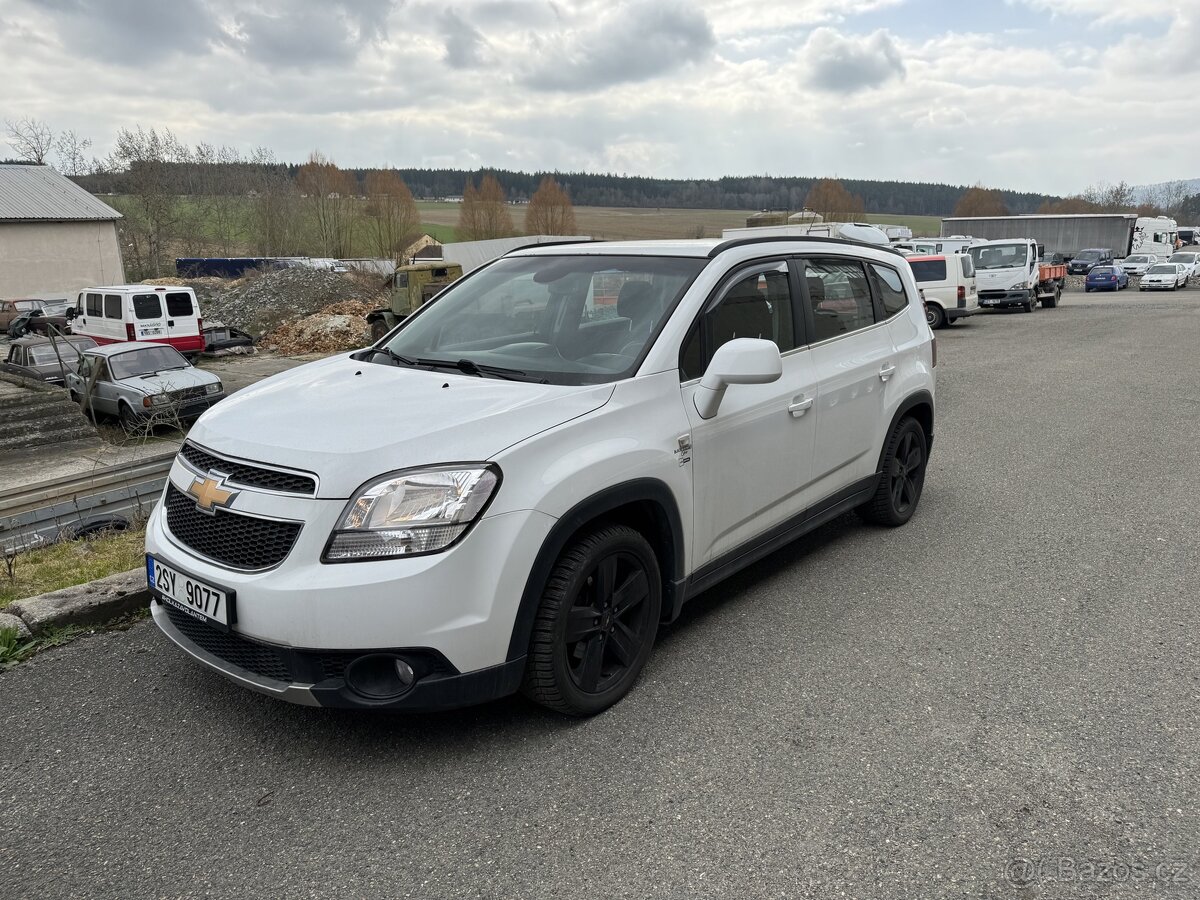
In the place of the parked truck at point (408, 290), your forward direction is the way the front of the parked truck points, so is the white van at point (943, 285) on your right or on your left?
on your left

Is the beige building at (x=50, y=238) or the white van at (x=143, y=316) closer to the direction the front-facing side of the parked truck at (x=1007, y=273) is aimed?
the white van

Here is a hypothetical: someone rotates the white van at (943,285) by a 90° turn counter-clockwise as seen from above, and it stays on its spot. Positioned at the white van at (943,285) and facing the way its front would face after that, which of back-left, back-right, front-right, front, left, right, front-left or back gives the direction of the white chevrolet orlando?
front-left

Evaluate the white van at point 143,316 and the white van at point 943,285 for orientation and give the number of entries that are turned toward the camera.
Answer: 0

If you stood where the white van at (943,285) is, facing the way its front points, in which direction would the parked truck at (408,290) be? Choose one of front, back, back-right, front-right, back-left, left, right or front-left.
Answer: front-left

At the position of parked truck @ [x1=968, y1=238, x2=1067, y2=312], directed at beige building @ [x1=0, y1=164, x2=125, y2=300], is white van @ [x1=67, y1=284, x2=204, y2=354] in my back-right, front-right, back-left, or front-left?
front-left

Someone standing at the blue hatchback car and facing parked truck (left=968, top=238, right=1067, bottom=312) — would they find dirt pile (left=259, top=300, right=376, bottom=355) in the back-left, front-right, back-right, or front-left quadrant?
front-right

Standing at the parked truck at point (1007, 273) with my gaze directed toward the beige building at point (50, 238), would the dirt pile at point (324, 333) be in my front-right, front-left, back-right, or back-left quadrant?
front-left

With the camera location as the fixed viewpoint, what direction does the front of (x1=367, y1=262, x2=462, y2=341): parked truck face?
facing the viewer and to the left of the viewer

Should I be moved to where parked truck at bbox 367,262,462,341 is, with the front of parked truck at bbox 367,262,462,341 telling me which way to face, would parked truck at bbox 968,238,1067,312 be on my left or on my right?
on my left

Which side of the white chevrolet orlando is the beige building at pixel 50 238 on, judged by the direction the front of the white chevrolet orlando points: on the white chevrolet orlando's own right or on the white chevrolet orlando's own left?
on the white chevrolet orlando's own right

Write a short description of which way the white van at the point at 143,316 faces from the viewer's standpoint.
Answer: facing away from the viewer and to the left of the viewer

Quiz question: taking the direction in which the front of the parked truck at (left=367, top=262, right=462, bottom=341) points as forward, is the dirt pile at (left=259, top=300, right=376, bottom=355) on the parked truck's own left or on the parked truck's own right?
on the parked truck's own left

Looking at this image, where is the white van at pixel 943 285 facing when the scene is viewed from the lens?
facing away from the viewer and to the left of the viewer

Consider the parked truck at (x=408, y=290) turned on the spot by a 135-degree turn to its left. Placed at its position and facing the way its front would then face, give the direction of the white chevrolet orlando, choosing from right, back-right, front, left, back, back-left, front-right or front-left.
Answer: right
